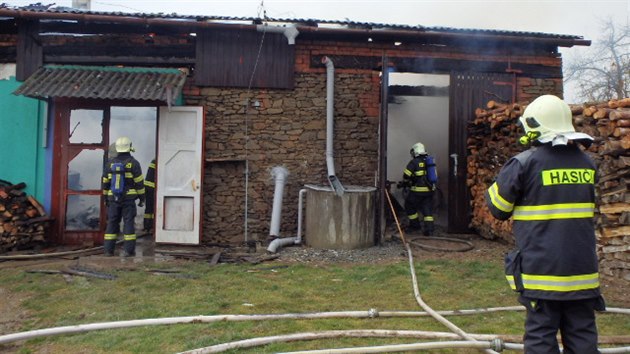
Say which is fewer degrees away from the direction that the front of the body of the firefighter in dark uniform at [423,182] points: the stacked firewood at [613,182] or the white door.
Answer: the white door

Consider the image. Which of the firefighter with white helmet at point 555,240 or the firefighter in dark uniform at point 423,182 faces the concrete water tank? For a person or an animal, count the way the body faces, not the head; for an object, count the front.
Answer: the firefighter with white helmet

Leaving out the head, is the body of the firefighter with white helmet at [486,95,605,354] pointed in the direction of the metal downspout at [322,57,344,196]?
yes

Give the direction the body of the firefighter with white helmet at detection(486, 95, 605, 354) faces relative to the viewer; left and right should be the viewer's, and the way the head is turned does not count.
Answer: facing away from the viewer and to the left of the viewer

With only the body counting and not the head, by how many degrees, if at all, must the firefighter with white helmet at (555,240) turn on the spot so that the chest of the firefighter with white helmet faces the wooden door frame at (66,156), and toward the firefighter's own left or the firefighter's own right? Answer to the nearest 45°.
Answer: approximately 45° to the firefighter's own left

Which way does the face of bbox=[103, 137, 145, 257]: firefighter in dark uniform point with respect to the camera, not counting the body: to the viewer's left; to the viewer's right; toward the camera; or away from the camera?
away from the camera

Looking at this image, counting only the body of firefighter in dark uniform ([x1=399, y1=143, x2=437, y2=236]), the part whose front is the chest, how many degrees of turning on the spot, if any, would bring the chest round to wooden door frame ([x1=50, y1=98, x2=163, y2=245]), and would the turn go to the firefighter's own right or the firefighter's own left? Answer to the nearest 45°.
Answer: approximately 45° to the firefighter's own left

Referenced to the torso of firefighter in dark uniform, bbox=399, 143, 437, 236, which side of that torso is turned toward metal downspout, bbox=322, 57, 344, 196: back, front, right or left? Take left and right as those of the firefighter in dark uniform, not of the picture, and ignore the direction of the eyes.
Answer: left

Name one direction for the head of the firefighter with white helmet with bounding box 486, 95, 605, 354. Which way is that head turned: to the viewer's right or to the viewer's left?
to the viewer's left

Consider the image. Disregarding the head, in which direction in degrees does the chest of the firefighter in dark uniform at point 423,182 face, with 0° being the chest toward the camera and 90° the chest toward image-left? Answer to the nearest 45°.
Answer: approximately 135°
